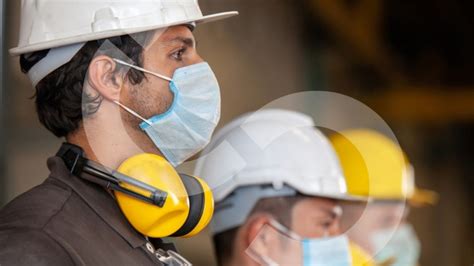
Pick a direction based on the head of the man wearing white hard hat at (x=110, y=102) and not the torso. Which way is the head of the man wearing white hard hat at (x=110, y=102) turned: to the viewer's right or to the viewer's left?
to the viewer's right

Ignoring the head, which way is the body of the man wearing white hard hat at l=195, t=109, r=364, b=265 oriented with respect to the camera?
to the viewer's right

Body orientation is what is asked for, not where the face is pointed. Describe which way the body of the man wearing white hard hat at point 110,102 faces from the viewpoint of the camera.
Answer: to the viewer's right

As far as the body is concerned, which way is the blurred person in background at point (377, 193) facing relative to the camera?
to the viewer's right

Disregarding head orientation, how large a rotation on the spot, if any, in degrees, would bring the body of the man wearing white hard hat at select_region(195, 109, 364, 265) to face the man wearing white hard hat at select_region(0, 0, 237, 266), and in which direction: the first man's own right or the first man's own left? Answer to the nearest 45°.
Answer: approximately 135° to the first man's own right

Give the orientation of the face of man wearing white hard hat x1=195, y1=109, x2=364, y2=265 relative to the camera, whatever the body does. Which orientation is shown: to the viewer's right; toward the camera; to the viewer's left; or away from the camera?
to the viewer's right

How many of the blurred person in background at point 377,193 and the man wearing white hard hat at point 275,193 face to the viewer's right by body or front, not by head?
2
